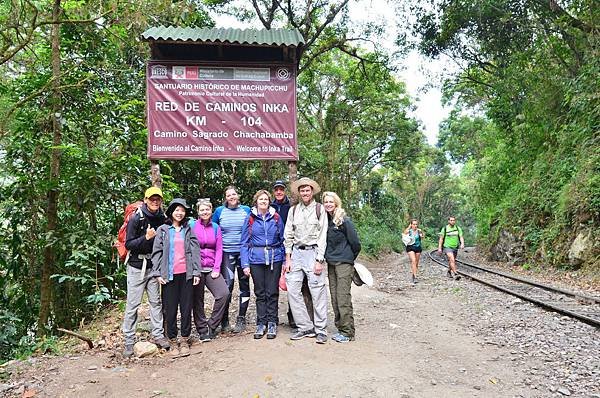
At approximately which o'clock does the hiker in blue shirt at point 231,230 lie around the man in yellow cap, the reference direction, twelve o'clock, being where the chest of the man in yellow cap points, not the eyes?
The hiker in blue shirt is roughly at 10 o'clock from the man in yellow cap.

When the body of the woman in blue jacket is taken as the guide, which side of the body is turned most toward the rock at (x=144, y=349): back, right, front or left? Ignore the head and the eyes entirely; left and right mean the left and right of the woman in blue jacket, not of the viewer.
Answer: right

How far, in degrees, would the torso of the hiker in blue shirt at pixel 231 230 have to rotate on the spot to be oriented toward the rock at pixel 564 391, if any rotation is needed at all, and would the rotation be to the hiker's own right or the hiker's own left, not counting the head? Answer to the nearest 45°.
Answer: approximately 45° to the hiker's own left

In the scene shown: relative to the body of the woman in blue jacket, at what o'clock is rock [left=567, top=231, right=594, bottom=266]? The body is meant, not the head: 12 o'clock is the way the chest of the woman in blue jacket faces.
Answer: The rock is roughly at 8 o'clock from the woman in blue jacket.

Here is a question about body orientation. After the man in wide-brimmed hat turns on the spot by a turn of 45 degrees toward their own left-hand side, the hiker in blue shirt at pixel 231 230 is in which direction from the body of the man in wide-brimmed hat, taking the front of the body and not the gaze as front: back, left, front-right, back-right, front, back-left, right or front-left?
back-right

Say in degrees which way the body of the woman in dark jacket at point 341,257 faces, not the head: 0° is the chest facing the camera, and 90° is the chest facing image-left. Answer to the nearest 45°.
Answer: approximately 45°

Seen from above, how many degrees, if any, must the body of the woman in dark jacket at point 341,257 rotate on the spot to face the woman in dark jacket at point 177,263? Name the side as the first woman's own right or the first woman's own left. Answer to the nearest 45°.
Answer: approximately 45° to the first woman's own right
